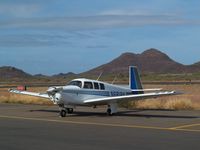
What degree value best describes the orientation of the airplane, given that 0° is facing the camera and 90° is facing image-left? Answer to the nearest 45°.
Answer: approximately 45°
